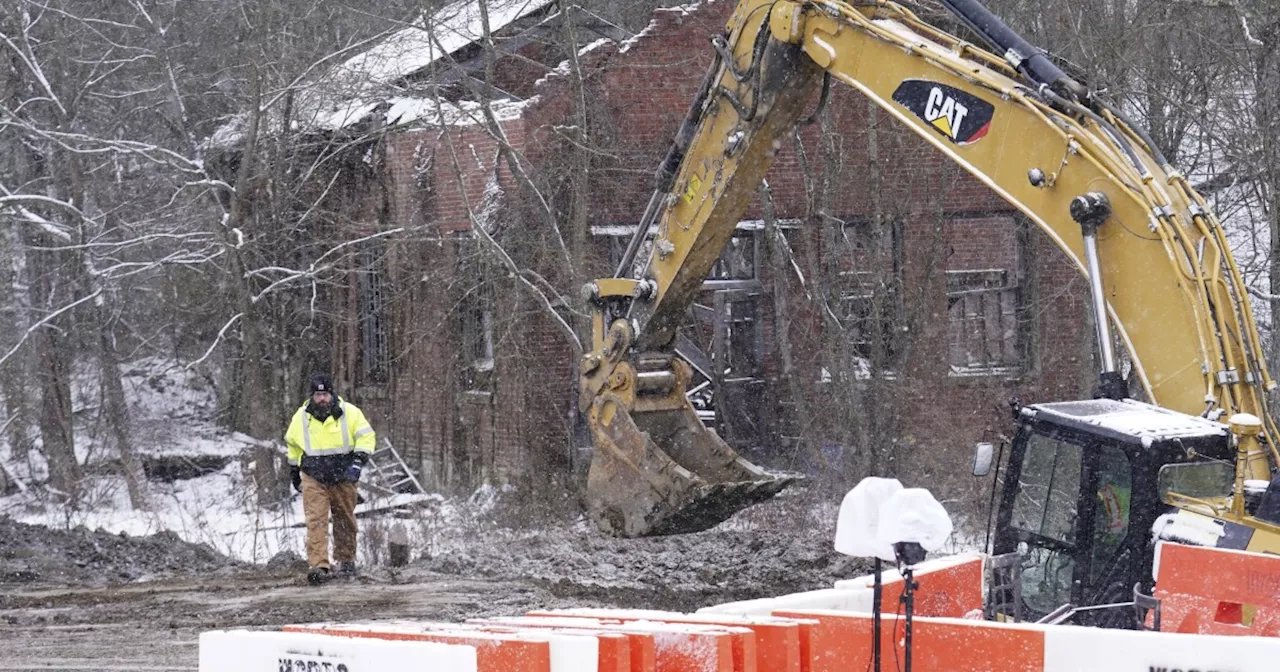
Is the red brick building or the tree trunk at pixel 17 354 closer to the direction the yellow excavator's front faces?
the tree trunk

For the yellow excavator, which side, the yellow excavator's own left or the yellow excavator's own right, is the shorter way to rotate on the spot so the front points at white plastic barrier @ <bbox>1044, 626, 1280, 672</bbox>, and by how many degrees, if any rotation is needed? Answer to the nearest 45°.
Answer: approximately 90° to the yellow excavator's own left

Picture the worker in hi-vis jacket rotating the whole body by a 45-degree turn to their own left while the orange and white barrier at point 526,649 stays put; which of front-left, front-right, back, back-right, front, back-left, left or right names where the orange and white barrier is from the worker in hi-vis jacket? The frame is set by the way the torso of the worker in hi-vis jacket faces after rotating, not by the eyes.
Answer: front-right

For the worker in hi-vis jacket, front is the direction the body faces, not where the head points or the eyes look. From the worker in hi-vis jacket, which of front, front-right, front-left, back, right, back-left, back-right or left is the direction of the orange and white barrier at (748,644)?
front

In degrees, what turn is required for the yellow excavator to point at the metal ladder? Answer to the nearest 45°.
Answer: approximately 45° to its right

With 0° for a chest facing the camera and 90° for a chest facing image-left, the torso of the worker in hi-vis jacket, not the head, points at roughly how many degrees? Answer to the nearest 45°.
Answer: approximately 0°

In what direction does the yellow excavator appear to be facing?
to the viewer's left

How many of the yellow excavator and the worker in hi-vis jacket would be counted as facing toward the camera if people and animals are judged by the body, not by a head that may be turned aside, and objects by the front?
1

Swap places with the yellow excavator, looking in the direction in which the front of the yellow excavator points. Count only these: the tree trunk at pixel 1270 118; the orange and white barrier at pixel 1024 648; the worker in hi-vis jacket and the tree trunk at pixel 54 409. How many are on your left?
1

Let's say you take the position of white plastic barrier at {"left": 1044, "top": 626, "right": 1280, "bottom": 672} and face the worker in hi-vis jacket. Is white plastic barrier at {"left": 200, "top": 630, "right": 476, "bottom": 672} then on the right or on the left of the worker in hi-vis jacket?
left

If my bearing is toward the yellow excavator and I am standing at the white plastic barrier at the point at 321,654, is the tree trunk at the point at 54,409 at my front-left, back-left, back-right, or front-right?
front-left

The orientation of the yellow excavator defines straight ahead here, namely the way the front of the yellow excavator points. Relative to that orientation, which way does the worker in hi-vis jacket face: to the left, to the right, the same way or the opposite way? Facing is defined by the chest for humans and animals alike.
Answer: to the left

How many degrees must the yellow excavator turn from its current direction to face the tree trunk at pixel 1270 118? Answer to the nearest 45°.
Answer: approximately 90° to its right

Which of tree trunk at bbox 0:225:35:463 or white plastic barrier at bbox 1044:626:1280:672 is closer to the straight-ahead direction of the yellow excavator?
the tree trunk

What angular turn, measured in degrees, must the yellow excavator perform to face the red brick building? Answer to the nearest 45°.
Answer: approximately 90° to its right
